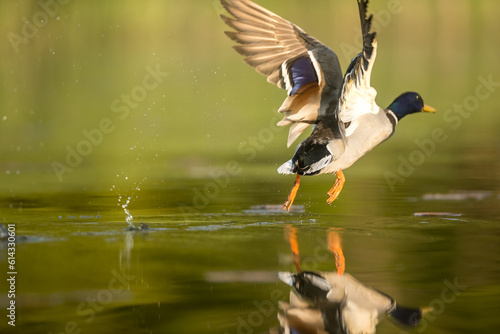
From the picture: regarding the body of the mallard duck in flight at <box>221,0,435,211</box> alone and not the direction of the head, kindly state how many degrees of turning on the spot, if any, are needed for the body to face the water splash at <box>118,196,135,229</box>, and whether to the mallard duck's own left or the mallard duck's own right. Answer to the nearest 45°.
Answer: approximately 135° to the mallard duck's own left

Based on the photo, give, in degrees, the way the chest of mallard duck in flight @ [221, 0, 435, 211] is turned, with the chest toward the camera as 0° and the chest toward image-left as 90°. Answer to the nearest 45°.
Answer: approximately 225°
